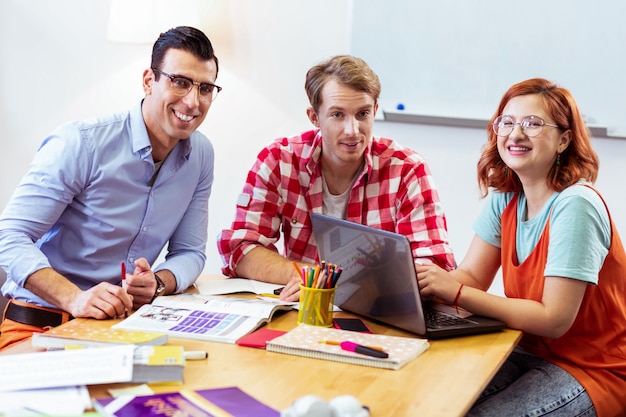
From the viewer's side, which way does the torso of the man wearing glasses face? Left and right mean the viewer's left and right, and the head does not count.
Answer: facing the viewer and to the right of the viewer

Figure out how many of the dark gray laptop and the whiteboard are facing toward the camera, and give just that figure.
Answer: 1

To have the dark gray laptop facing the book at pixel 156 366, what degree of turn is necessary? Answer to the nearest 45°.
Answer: approximately 180°

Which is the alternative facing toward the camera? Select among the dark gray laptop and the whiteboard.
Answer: the whiteboard

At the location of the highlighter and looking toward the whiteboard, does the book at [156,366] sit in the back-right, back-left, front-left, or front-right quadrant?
back-left

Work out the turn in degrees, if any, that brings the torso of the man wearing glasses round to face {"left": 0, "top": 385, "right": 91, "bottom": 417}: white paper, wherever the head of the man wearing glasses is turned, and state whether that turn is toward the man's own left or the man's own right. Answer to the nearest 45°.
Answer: approximately 45° to the man's own right

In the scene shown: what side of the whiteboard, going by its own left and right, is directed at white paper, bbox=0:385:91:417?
front

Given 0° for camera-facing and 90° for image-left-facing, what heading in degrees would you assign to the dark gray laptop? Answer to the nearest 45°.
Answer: approximately 225°

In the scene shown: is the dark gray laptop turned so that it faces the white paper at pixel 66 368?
no

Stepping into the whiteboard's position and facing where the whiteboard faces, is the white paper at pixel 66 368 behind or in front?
in front

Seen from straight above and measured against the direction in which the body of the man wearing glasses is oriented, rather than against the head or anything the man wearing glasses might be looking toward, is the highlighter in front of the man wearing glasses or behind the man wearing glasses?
in front

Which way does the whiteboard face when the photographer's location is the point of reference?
facing the viewer
